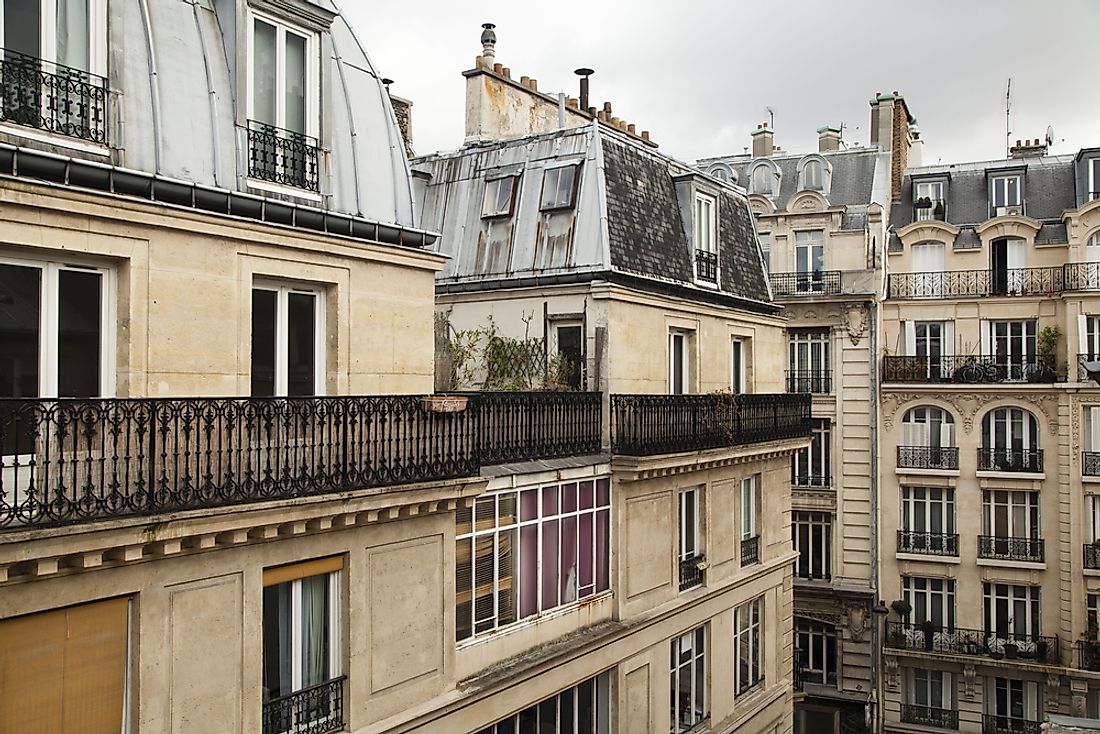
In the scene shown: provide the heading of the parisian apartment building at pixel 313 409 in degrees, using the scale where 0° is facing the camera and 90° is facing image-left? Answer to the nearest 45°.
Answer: approximately 315°
